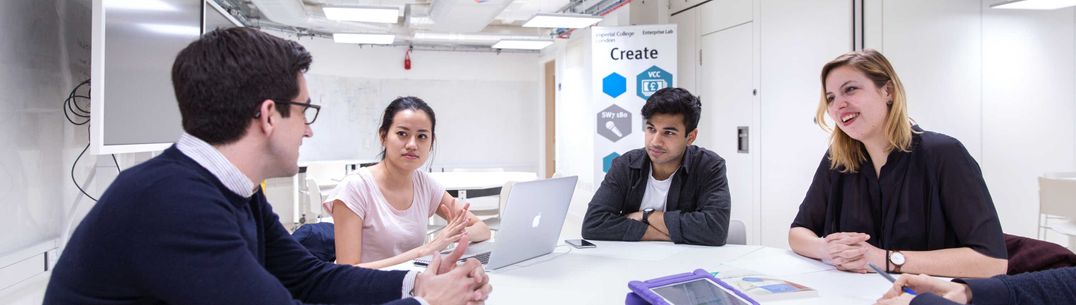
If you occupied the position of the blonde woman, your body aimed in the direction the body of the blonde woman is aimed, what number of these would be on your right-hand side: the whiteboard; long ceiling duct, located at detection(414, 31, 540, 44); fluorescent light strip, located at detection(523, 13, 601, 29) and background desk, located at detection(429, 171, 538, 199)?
4

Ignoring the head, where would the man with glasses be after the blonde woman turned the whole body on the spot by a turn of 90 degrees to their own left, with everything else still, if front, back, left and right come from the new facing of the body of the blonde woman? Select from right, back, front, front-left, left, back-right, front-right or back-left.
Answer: right

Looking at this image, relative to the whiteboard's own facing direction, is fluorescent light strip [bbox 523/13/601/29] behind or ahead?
ahead

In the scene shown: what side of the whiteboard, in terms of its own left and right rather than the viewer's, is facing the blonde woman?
front

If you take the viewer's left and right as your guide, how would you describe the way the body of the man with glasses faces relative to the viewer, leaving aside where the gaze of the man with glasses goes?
facing to the right of the viewer

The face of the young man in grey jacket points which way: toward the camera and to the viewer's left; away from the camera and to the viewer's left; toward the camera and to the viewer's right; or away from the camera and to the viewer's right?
toward the camera and to the viewer's left

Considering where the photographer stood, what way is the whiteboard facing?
facing the viewer

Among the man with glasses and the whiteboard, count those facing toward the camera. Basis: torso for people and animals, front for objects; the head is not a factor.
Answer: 1

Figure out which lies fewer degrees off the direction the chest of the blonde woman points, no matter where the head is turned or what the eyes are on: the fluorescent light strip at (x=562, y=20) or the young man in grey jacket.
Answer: the young man in grey jacket

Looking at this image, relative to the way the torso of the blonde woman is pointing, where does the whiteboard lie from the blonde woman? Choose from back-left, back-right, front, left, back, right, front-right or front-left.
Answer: right

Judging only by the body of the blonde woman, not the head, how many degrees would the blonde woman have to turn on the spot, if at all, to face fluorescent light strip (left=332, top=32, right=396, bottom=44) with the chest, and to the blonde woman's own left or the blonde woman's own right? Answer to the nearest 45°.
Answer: approximately 90° to the blonde woman's own right

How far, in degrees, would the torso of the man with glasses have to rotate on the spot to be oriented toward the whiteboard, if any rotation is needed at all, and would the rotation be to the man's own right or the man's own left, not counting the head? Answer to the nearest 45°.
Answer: approximately 90° to the man's own left

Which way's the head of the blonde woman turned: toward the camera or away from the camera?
toward the camera

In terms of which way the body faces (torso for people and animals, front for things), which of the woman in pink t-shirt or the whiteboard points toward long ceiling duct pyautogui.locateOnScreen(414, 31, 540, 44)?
the whiteboard

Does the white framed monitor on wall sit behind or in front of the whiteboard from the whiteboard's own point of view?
in front

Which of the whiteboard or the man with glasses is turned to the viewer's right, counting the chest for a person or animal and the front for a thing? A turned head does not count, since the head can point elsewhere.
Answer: the man with glasses

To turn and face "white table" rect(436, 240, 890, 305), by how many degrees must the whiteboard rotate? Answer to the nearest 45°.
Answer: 0° — it already faces it

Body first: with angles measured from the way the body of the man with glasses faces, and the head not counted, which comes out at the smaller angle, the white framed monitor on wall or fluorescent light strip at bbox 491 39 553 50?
the fluorescent light strip

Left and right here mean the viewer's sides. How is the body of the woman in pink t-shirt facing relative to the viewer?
facing the viewer and to the right of the viewer
